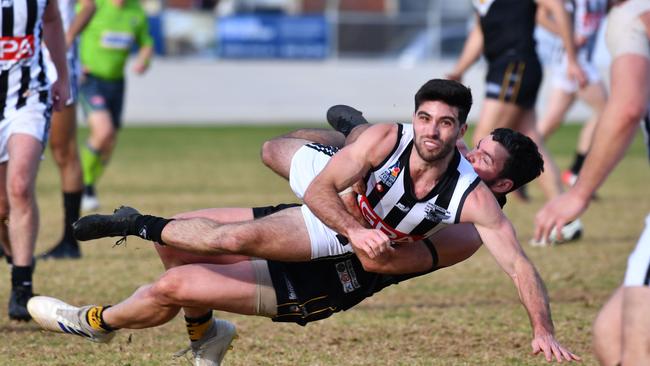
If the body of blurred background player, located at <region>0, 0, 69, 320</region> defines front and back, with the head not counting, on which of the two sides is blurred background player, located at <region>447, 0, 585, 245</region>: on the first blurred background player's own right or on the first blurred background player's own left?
on the first blurred background player's own left

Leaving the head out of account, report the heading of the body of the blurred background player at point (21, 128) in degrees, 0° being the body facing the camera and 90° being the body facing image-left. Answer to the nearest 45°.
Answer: approximately 0°

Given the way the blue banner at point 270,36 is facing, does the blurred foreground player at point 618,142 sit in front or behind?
in front

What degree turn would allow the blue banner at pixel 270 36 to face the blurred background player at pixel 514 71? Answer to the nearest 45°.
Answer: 0° — it already faces them

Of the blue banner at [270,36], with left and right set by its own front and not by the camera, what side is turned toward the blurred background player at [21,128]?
front
